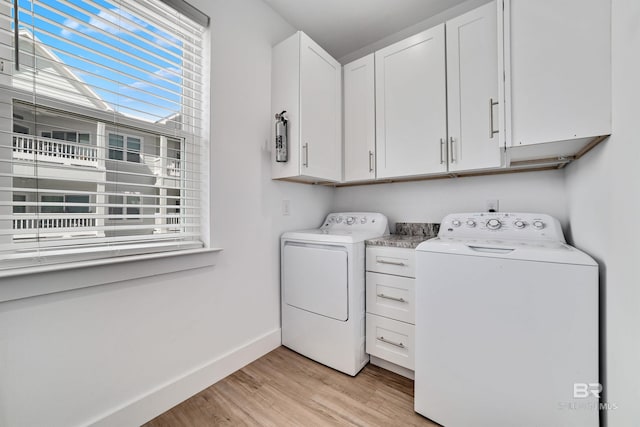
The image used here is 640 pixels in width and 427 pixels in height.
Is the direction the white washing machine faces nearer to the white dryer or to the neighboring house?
the neighboring house

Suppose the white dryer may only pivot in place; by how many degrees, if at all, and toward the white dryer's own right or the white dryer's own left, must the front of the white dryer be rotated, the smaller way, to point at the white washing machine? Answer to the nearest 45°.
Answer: approximately 90° to the white dryer's own left

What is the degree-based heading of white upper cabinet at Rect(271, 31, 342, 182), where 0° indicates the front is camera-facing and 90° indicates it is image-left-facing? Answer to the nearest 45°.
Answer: approximately 315°

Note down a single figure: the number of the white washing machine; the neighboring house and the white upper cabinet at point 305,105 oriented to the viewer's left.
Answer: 0

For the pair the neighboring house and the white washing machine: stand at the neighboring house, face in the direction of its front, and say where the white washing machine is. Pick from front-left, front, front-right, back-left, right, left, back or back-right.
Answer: front

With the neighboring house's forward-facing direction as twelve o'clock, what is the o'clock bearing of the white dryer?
The white dryer is roughly at 11 o'clock from the neighboring house.

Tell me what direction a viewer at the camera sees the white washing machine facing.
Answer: facing the viewer

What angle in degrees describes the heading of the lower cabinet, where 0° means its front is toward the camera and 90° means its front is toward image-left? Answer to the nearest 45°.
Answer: approximately 45°
